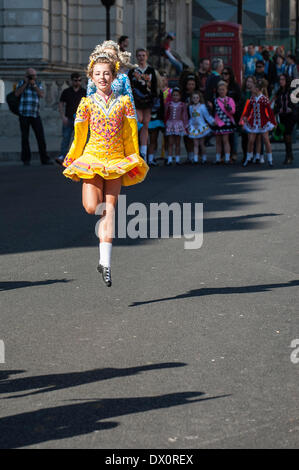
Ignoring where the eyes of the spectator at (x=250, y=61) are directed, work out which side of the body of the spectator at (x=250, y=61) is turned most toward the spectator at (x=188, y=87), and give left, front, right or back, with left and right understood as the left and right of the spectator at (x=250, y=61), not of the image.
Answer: front

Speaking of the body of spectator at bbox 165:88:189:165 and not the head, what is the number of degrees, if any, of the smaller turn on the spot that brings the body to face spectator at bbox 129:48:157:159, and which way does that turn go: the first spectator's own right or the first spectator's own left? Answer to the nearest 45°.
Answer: approximately 45° to the first spectator's own right

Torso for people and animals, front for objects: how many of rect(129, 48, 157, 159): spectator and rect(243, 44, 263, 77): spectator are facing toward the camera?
2

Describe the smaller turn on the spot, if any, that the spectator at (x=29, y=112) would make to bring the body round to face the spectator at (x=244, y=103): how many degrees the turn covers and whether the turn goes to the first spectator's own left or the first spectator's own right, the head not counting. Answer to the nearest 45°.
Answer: approximately 90° to the first spectator's own left

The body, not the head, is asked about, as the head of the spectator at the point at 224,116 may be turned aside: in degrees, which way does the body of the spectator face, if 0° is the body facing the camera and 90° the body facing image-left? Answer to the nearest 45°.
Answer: approximately 0°

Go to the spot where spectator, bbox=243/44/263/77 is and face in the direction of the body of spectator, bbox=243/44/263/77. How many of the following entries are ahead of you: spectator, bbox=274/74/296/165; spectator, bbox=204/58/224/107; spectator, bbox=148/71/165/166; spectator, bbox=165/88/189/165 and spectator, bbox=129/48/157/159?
5

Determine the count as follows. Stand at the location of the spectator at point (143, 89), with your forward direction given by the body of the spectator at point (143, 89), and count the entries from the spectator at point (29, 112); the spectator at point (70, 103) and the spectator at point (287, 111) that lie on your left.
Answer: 1

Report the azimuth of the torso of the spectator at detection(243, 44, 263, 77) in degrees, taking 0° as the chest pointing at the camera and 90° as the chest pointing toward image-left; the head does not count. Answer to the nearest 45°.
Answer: approximately 0°
